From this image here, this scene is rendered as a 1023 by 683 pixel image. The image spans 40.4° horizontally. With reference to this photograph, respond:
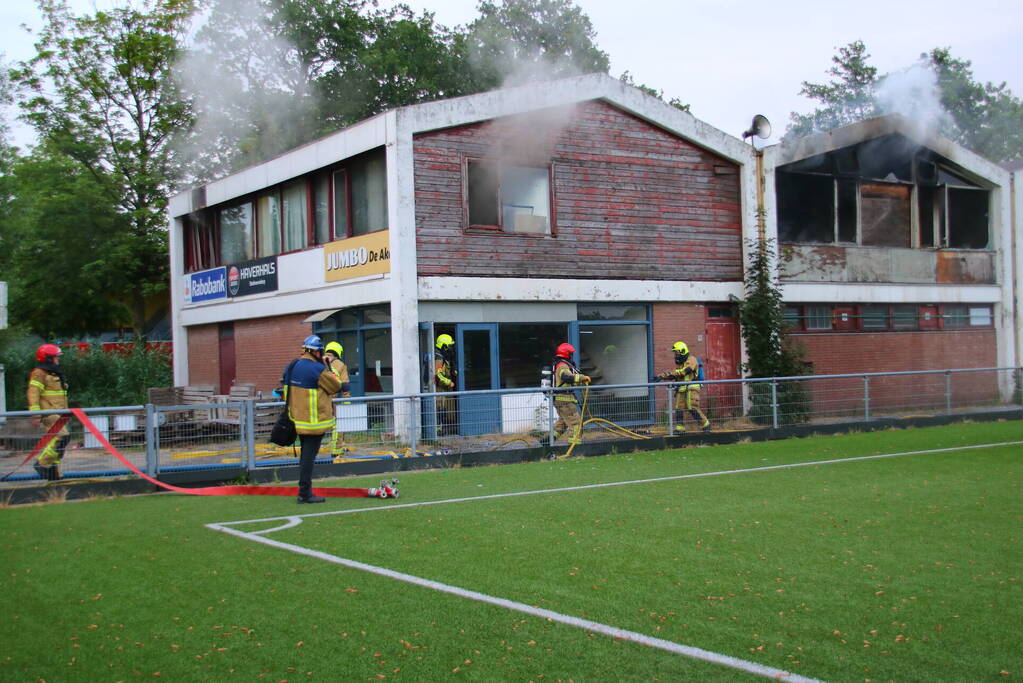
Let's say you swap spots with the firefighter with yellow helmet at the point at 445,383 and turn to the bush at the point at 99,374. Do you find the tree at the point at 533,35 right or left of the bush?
right

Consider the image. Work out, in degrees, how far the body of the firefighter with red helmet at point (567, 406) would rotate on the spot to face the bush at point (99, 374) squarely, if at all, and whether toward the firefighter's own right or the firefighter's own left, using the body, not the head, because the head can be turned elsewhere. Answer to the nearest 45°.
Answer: approximately 135° to the firefighter's own left

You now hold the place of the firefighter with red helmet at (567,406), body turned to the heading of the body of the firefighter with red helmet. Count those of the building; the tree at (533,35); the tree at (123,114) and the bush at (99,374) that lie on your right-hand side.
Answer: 0

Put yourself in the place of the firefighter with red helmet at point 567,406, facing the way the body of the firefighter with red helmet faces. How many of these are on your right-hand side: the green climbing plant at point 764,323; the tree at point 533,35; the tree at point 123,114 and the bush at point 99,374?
0

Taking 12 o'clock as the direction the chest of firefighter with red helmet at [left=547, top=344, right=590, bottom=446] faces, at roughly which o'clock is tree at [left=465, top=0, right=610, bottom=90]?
The tree is roughly at 9 o'clock from the firefighter with red helmet.

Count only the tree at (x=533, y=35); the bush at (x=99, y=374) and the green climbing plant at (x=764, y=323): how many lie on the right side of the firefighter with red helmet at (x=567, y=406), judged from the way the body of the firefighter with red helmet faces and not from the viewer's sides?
0

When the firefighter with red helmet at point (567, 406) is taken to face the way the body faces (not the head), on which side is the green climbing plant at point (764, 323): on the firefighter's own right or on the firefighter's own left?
on the firefighter's own left

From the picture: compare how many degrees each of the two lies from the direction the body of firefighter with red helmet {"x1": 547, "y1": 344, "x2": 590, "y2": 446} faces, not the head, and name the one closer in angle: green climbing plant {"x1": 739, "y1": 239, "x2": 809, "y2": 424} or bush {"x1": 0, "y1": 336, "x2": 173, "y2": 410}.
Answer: the green climbing plant

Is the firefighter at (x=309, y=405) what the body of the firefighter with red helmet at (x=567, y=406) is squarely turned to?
no

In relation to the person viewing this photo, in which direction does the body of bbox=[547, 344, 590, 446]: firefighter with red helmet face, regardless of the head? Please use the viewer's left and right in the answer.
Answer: facing to the right of the viewer

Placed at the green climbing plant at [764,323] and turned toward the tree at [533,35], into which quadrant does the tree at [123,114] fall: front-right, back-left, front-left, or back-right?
front-left

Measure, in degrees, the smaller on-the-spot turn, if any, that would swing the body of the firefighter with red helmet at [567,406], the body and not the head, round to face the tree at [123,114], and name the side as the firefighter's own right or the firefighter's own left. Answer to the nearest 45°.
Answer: approximately 135° to the firefighter's own left
